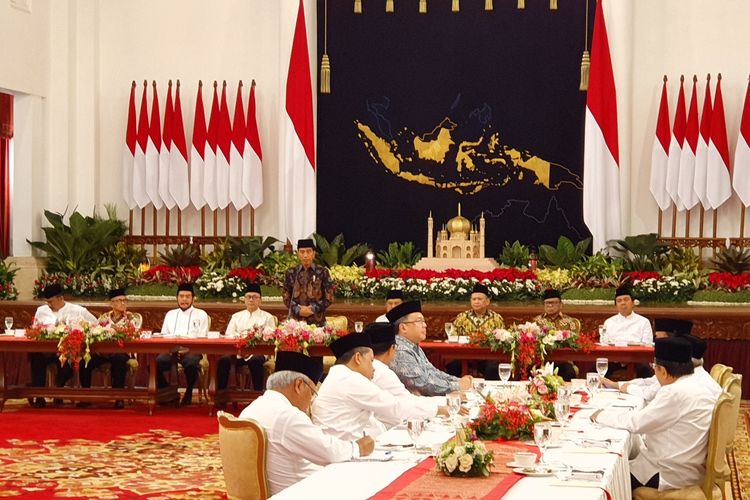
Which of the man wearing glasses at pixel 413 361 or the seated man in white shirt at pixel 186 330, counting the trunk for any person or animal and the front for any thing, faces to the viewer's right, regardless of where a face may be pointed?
the man wearing glasses

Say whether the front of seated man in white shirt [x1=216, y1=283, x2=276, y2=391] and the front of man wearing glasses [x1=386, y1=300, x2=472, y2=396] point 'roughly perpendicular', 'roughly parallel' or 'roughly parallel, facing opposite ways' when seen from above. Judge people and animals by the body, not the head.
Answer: roughly perpendicular

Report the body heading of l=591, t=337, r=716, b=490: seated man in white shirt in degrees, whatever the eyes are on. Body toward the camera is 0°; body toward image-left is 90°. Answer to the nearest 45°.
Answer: approximately 135°

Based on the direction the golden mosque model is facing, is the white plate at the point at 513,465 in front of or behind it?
in front

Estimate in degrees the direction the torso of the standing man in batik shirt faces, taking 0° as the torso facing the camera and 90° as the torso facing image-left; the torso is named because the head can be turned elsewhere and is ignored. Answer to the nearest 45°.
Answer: approximately 0°

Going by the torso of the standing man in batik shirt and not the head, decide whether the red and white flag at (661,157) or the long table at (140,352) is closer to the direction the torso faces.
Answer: the long table

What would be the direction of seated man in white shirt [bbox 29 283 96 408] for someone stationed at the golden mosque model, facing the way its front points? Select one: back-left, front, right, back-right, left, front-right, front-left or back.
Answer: front-right

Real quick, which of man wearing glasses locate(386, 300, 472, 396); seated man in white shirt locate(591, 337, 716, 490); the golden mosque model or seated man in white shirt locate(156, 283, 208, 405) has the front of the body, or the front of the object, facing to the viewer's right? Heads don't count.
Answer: the man wearing glasses

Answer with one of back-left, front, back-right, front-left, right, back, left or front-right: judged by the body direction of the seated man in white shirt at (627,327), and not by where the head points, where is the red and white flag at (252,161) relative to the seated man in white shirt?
back-right

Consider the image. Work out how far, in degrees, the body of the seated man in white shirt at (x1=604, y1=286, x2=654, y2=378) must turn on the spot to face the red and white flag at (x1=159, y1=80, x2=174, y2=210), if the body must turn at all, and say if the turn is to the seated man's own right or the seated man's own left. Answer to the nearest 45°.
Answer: approximately 135° to the seated man's own right

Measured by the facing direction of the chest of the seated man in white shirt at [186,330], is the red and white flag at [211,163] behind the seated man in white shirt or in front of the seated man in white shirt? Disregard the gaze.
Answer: behind

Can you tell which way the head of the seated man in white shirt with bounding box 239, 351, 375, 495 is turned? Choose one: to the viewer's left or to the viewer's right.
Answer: to the viewer's right

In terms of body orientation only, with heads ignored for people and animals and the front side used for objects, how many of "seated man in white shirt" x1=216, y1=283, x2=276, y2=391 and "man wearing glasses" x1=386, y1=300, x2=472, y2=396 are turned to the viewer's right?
1

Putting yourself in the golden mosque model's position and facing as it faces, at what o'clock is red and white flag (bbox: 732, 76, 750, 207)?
The red and white flag is roughly at 9 o'clock from the golden mosque model.
